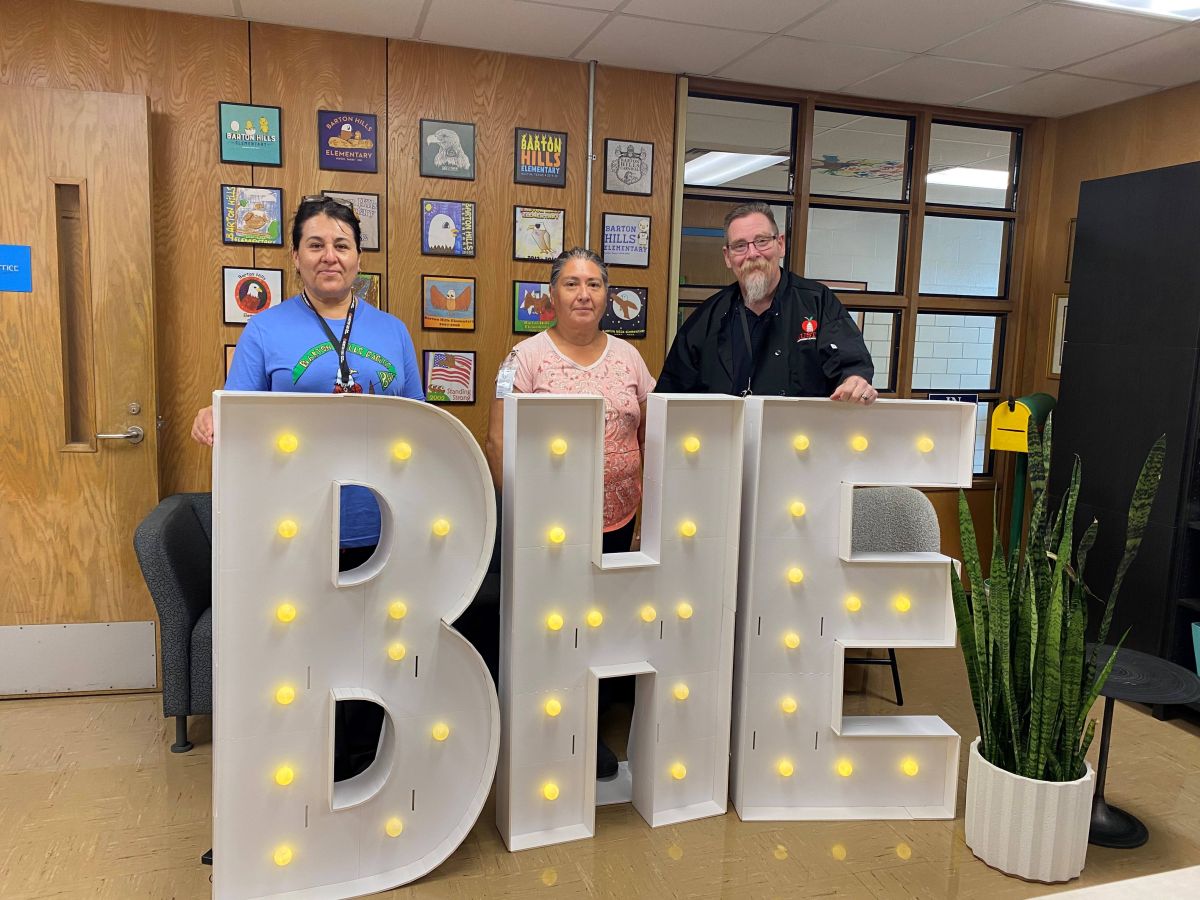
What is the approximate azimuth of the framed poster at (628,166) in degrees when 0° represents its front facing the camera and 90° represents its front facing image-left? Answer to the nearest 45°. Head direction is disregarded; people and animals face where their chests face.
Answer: approximately 0°

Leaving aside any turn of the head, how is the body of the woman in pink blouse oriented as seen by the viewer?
toward the camera

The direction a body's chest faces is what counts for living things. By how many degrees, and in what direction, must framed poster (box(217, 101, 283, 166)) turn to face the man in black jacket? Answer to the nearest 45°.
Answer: approximately 45° to its left

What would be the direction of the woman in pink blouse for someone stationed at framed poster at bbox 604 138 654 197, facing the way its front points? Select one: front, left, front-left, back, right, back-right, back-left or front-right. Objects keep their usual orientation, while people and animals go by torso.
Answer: front

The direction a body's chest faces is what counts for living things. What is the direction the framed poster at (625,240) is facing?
toward the camera

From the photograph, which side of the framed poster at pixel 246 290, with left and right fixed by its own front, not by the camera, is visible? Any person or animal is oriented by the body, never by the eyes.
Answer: front

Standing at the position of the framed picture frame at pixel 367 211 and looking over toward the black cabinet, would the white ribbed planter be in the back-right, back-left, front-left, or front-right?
front-right

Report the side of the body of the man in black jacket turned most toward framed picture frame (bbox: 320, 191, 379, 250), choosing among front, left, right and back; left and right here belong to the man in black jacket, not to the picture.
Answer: right

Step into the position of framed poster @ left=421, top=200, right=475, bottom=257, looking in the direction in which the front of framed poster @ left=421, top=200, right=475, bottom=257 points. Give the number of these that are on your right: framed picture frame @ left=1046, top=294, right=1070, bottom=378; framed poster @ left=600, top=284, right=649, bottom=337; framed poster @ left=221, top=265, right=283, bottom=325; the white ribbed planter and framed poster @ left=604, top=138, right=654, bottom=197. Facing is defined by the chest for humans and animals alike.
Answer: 1

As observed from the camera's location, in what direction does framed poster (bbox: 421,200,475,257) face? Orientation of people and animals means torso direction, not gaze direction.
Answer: facing the viewer

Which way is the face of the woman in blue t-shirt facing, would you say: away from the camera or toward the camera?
toward the camera

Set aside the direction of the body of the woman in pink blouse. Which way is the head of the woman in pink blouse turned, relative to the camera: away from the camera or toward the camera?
toward the camera

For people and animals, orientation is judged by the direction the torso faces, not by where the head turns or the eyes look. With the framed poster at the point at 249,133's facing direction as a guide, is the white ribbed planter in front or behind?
in front
